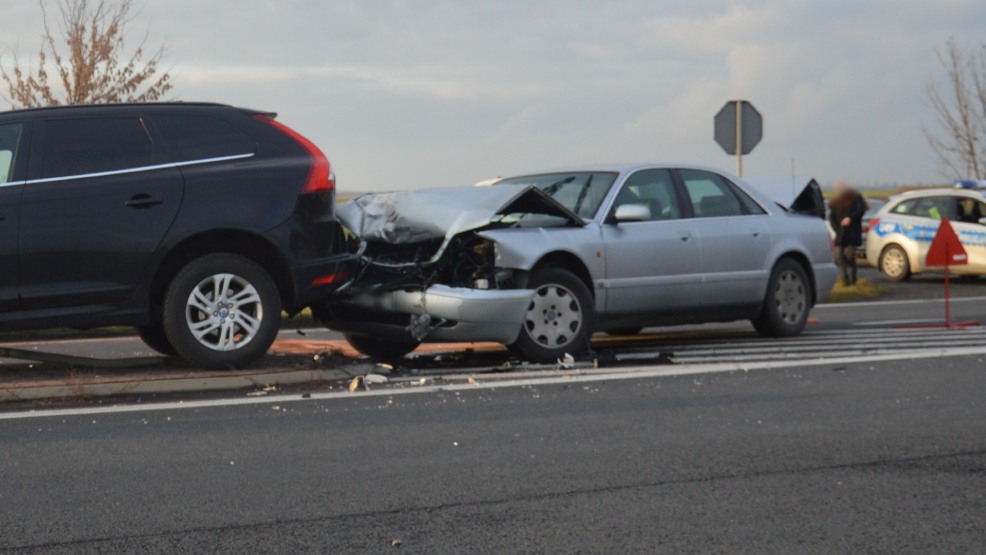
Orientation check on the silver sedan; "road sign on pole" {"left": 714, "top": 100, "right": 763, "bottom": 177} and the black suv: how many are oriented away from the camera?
1

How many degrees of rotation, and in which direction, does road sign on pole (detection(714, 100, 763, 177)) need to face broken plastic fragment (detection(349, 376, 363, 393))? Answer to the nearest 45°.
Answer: approximately 180°

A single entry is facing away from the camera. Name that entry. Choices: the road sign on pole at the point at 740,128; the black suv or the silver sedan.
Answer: the road sign on pole

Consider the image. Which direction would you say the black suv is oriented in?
to the viewer's left

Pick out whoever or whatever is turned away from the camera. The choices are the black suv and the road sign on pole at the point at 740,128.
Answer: the road sign on pole

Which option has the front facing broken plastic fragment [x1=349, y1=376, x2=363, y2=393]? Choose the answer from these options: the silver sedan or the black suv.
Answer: the silver sedan

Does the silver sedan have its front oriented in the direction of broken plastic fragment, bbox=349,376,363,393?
yes

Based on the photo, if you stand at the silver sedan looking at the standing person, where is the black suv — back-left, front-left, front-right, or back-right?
back-left

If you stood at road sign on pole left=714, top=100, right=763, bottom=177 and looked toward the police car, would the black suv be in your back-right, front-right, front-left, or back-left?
back-right

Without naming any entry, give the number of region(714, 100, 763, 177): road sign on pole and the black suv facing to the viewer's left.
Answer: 1

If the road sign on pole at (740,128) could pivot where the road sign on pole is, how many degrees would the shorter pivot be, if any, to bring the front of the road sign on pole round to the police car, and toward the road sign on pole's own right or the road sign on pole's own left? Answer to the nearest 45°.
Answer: approximately 45° to the road sign on pole's own right

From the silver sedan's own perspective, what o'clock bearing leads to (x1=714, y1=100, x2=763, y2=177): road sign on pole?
The road sign on pole is roughly at 5 o'clock from the silver sedan.

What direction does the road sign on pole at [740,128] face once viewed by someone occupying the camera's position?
facing away from the viewer

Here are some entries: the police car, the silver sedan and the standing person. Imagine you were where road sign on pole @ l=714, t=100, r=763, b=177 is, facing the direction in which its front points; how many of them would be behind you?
1
